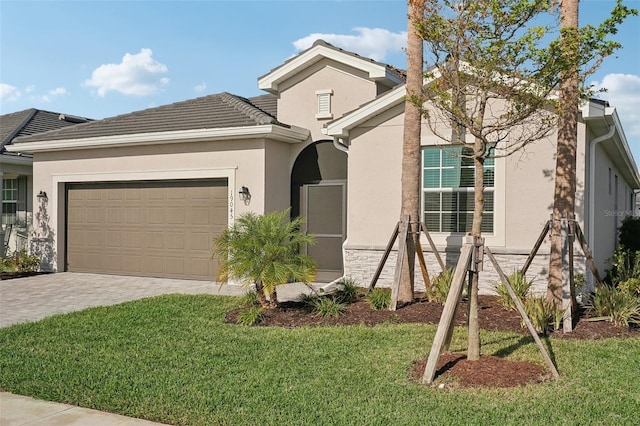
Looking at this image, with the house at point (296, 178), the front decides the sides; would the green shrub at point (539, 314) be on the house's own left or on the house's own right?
on the house's own left

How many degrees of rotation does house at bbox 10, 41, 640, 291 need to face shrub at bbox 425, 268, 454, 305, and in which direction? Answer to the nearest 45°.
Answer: approximately 90° to its left

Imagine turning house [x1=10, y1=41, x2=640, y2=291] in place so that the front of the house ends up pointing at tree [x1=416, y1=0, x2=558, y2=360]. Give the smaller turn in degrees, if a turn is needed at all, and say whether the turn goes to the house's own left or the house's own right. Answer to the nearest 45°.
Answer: approximately 45° to the house's own left

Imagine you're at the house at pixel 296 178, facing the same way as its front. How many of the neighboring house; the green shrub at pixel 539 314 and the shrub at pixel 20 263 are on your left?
1

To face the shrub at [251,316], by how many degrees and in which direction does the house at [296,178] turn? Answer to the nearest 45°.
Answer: approximately 45° to its left

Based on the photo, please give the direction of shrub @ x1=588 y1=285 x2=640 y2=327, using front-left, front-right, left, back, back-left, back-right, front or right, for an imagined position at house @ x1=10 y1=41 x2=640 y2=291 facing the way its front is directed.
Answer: left

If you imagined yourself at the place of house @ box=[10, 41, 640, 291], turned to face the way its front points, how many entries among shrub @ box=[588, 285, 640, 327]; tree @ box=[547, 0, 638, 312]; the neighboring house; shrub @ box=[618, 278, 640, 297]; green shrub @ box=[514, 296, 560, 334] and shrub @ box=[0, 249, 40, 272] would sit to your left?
4

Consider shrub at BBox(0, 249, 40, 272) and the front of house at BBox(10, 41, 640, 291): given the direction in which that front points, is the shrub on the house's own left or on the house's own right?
on the house's own right

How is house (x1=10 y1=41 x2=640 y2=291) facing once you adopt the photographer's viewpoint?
facing the viewer and to the left of the viewer

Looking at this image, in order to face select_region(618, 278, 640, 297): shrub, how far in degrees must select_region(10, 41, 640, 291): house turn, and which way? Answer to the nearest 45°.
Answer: approximately 90° to its left

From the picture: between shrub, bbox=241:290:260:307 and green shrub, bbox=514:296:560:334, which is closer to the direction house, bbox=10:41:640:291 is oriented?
the shrub

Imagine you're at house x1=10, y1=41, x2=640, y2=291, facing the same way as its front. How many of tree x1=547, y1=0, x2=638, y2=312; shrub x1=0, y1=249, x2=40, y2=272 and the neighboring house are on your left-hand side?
1

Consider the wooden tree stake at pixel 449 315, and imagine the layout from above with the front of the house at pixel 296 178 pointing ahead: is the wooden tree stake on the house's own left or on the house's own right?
on the house's own left
